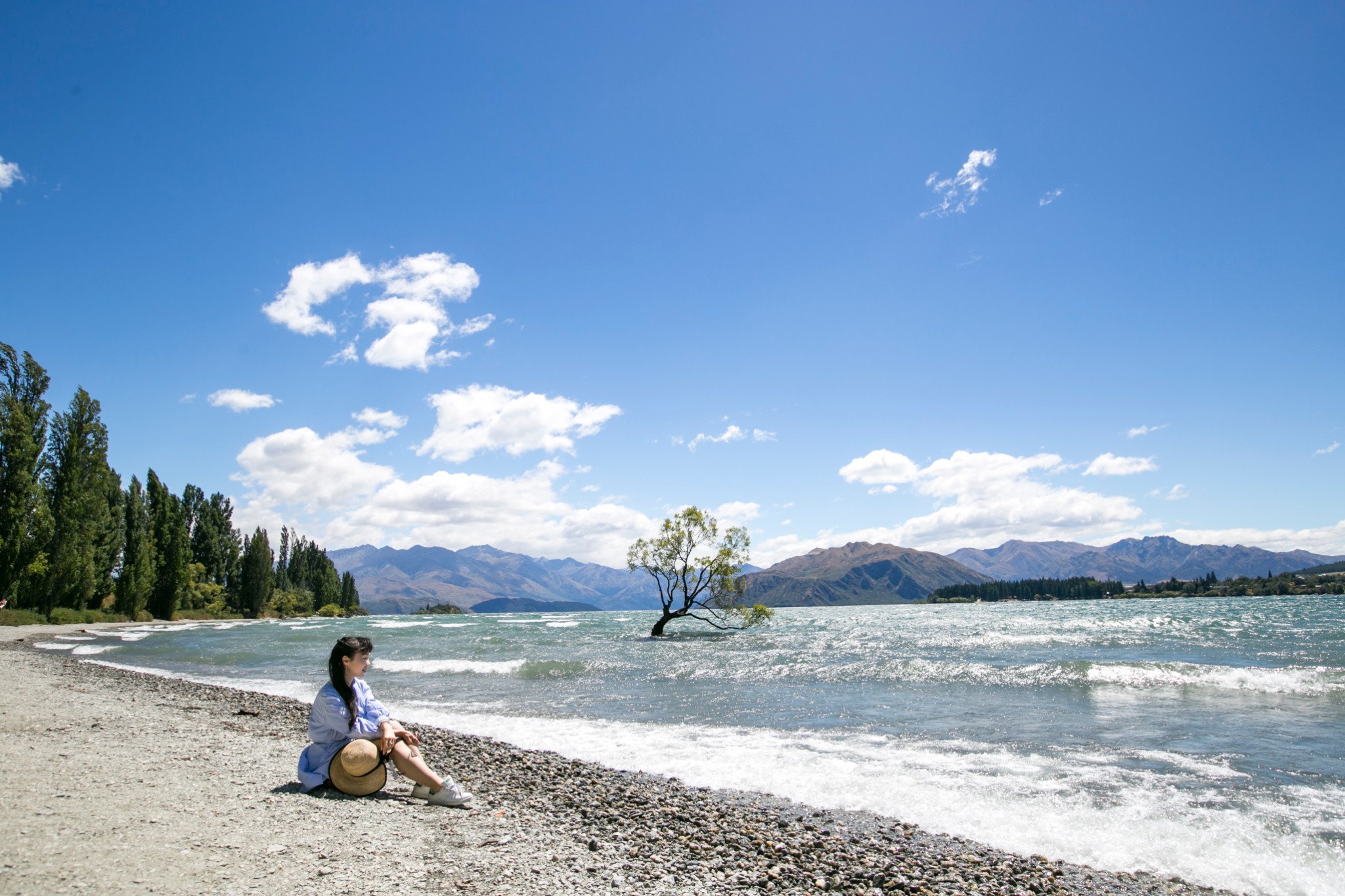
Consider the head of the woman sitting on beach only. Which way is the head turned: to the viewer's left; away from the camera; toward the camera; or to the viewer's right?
to the viewer's right

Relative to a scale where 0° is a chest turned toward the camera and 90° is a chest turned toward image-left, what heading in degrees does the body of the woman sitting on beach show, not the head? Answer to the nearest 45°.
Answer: approximately 270°
